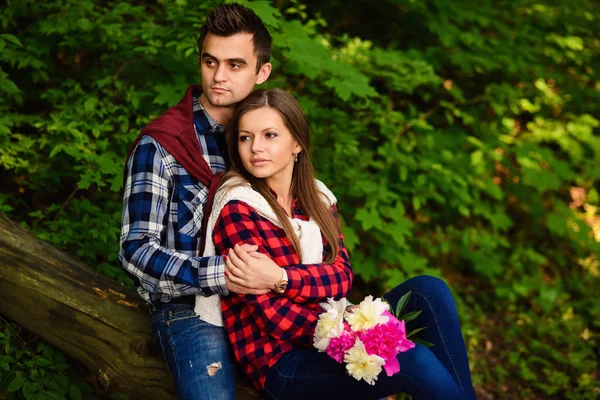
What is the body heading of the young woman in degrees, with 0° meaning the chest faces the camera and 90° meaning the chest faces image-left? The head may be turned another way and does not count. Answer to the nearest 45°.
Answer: approximately 315°

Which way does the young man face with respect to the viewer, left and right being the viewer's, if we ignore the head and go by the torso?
facing the viewer and to the right of the viewer

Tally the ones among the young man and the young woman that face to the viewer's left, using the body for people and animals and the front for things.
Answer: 0

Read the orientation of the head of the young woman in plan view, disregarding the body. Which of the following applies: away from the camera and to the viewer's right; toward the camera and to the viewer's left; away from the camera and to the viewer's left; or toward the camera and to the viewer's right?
toward the camera and to the viewer's left

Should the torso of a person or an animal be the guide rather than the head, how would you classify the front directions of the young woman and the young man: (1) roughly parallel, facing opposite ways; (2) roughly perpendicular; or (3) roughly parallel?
roughly parallel
